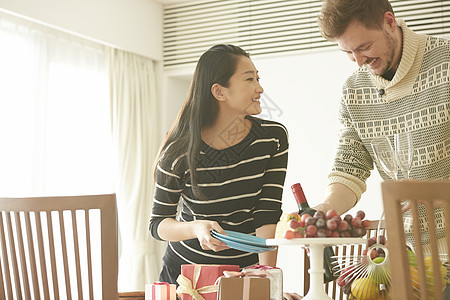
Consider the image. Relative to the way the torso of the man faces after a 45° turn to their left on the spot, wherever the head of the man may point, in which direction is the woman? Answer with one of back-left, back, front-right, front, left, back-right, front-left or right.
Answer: right

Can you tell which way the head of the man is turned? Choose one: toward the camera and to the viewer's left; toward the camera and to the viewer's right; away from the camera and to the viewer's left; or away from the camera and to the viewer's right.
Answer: toward the camera and to the viewer's left

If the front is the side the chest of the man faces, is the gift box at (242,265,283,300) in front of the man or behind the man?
in front

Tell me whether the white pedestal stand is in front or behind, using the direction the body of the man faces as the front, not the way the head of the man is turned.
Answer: in front

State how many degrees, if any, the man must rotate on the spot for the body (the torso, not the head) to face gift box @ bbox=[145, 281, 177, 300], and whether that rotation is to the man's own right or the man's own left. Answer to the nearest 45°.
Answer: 0° — they already face it

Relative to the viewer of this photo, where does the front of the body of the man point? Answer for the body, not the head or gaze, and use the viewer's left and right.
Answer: facing the viewer and to the left of the viewer

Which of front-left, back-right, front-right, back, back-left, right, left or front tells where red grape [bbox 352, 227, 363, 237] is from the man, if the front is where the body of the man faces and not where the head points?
front-left

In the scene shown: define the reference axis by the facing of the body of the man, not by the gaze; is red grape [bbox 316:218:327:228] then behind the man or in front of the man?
in front

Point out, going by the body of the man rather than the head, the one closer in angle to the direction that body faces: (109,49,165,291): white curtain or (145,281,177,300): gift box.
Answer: the gift box

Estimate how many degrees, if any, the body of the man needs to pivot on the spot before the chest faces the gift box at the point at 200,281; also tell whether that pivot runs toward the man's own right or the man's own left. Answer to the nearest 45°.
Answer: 0° — they already face it
